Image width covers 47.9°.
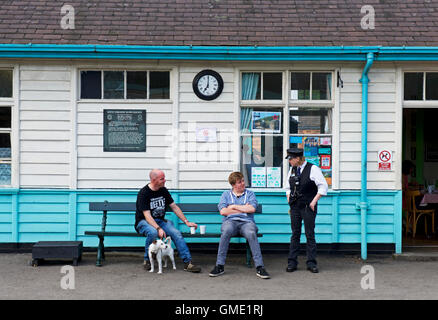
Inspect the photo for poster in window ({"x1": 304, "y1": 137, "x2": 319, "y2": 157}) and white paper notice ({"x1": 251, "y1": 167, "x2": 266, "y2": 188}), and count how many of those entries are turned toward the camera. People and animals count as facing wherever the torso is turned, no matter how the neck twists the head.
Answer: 2

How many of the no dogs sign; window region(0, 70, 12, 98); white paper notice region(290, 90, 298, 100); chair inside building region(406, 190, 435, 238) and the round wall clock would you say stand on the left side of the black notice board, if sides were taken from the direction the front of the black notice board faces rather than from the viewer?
4

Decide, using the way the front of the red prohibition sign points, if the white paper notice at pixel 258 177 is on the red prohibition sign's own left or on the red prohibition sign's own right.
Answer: on the red prohibition sign's own right

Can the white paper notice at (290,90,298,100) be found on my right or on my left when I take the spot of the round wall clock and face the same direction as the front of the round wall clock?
on my left

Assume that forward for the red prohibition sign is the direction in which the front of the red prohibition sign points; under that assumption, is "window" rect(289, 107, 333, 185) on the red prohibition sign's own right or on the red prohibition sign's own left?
on the red prohibition sign's own right

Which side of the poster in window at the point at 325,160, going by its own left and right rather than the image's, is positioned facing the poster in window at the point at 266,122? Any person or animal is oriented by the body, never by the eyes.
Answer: right

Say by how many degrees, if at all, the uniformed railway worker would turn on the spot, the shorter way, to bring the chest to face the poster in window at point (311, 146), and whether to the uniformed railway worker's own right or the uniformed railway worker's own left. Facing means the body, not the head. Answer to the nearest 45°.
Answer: approximately 135° to the uniformed railway worker's own right

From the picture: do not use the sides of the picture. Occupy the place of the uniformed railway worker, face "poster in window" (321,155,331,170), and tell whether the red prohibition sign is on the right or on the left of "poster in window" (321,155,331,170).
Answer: right

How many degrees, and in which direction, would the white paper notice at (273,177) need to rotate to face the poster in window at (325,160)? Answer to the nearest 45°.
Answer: approximately 90° to its left

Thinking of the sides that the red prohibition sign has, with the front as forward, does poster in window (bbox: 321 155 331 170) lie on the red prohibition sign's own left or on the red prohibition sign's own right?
on the red prohibition sign's own right

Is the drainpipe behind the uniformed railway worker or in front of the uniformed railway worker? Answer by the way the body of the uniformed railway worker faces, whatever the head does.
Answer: behind
